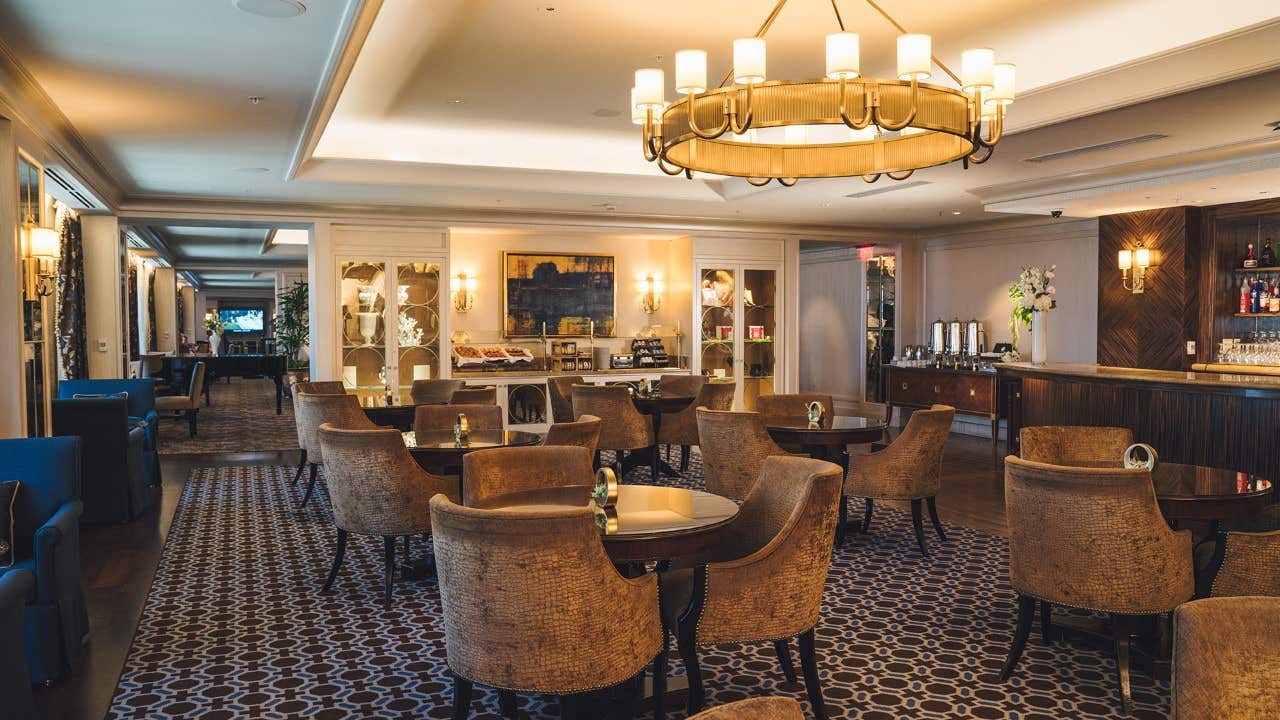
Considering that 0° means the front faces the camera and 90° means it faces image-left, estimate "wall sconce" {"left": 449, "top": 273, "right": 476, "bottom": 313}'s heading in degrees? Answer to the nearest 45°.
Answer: approximately 0°

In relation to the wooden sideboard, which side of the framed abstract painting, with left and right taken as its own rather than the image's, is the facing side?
left

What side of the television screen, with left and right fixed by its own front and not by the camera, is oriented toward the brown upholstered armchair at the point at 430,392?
front

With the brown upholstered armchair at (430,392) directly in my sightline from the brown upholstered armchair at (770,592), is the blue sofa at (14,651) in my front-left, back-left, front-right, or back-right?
front-left

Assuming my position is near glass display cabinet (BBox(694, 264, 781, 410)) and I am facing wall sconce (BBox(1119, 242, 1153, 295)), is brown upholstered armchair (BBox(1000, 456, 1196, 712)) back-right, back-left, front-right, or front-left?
front-right

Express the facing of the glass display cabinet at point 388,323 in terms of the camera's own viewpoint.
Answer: facing the viewer

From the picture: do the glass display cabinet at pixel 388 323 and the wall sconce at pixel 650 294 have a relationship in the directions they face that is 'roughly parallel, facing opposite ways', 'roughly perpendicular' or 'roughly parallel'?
roughly parallel

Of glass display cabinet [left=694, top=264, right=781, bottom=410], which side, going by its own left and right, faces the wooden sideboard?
left

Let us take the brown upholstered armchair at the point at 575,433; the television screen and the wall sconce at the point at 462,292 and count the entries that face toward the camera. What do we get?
2

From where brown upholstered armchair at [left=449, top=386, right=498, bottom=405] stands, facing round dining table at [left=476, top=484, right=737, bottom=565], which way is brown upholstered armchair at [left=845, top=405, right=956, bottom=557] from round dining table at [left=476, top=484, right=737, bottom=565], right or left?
left

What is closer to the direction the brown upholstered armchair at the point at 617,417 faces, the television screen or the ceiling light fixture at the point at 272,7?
the television screen

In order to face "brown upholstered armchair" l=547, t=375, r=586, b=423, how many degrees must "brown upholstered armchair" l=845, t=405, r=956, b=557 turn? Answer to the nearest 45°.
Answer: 0° — it already faces it

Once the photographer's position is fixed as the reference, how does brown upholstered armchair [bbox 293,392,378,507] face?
facing away from the viewer and to the right of the viewer

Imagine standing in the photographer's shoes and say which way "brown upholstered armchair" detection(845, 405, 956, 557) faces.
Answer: facing away from the viewer and to the left of the viewer

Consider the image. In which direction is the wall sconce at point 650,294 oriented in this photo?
toward the camera

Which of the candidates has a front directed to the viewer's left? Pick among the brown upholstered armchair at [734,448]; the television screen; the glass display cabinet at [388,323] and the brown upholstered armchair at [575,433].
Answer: the brown upholstered armchair at [575,433]

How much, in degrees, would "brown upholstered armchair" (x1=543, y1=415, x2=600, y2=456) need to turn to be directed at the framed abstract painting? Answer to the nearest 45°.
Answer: approximately 90° to its right

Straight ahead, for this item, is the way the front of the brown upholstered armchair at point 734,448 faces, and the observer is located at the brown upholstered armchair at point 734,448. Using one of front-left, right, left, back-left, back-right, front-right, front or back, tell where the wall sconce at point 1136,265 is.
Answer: front
